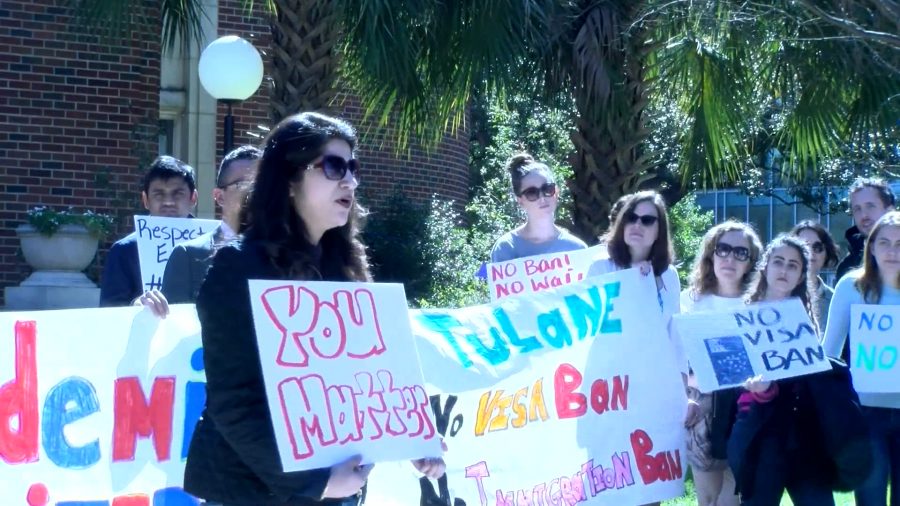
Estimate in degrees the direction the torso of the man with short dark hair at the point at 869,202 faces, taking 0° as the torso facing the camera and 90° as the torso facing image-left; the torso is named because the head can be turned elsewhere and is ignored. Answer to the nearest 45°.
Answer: approximately 45°

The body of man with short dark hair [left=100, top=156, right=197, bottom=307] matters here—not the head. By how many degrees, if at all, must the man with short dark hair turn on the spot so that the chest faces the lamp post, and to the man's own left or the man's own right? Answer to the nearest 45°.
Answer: approximately 180°

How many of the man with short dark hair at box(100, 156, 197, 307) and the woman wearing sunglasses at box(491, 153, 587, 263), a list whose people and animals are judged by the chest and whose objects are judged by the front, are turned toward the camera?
2

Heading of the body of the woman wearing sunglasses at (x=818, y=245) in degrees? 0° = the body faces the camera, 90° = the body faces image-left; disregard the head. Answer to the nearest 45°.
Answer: approximately 45°

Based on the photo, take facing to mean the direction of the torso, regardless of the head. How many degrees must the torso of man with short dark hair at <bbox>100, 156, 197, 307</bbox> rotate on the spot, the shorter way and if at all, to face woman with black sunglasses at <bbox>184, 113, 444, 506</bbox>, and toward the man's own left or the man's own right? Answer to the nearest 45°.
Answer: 0° — they already face them

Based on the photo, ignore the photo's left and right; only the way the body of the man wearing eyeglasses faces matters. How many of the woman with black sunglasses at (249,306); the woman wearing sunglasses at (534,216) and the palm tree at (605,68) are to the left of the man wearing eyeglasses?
2

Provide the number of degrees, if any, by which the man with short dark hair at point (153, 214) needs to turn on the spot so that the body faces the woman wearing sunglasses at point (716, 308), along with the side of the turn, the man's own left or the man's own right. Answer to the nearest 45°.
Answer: approximately 90° to the man's own left
